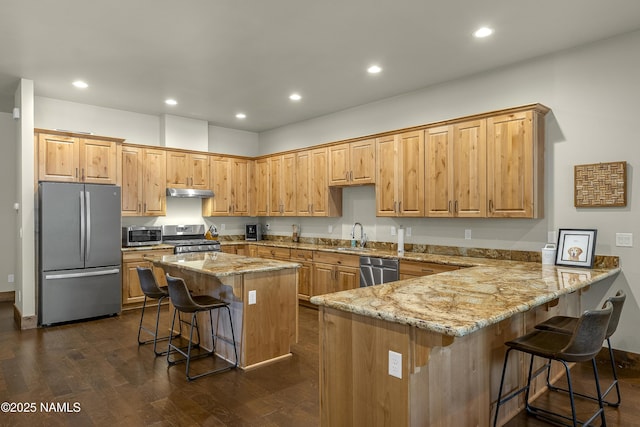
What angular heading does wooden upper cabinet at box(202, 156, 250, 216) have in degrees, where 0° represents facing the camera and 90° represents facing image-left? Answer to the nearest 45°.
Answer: approximately 315°

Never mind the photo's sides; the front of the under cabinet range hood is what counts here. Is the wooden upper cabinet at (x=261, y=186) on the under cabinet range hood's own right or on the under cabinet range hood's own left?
on the under cabinet range hood's own left

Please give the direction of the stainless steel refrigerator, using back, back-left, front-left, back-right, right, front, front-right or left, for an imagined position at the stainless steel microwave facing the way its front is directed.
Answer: right

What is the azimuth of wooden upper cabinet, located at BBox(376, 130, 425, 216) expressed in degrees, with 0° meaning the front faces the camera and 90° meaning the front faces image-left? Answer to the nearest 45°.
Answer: approximately 45°

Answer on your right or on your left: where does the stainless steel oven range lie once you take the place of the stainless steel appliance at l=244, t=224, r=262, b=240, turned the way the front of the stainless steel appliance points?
on your right

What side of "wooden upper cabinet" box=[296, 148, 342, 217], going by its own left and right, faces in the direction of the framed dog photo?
left

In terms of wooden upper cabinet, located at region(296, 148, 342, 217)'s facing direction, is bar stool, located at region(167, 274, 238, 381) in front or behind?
in front

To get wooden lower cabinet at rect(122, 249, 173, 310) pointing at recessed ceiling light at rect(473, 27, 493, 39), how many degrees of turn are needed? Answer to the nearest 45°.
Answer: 0° — it already faces it
